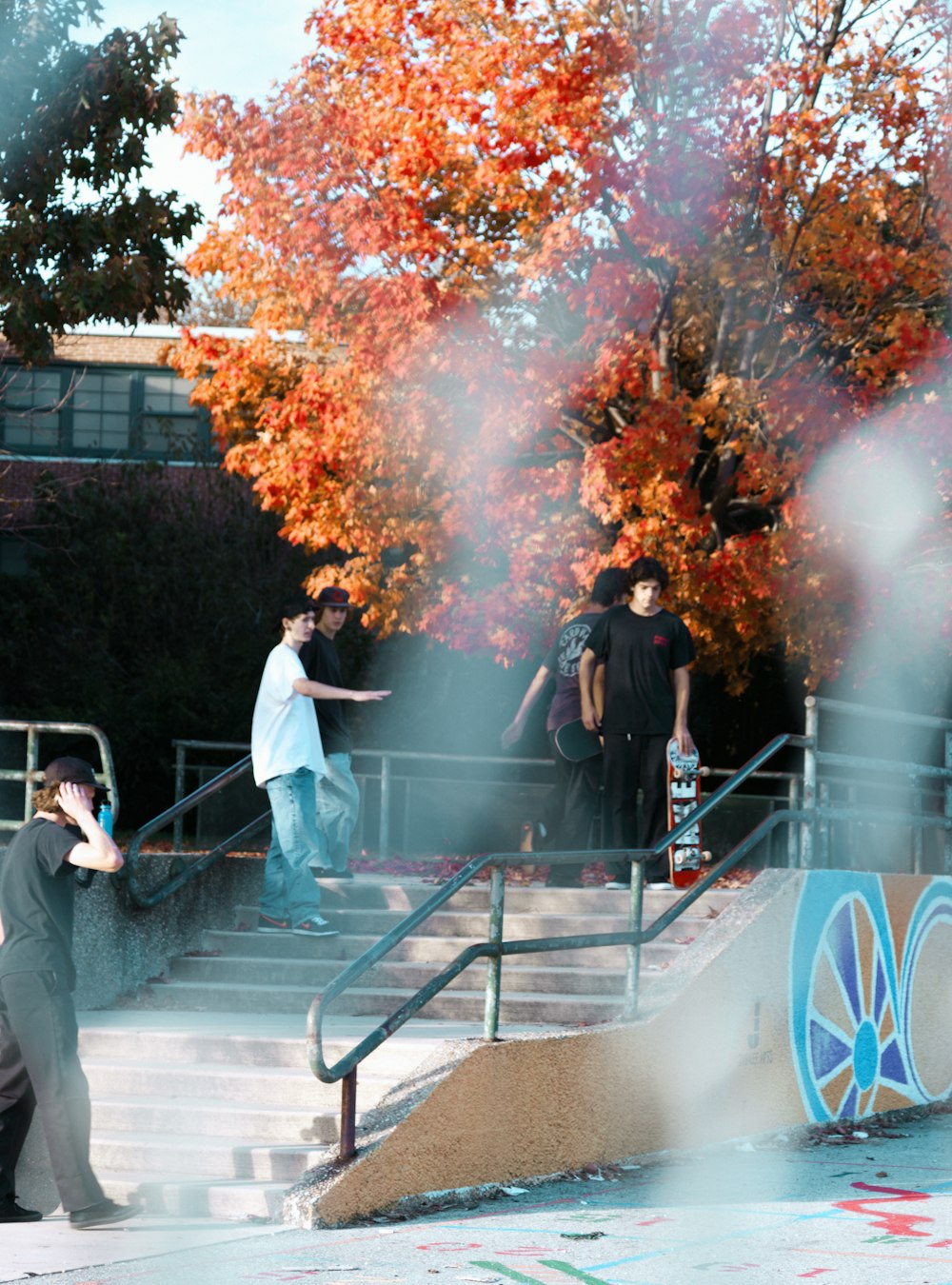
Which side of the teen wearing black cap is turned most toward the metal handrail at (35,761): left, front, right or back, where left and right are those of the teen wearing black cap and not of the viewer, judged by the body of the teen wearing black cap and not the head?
left

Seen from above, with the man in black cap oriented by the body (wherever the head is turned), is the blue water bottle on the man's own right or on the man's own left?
on the man's own right

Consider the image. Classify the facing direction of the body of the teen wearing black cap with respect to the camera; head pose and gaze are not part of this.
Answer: to the viewer's right

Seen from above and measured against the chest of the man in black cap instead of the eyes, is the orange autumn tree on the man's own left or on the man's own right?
on the man's own left

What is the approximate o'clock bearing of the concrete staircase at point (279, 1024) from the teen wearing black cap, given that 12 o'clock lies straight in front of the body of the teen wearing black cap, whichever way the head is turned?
The concrete staircase is roughly at 10 o'clock from the teen wearing black cap.

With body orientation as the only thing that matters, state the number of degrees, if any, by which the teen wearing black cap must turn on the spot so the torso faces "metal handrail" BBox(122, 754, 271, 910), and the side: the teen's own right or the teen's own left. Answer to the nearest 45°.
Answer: approximately 90° to the teen's own left

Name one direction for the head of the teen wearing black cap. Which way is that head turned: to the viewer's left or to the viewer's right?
to the viewer's right
